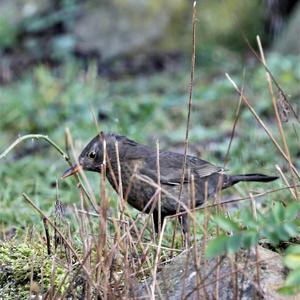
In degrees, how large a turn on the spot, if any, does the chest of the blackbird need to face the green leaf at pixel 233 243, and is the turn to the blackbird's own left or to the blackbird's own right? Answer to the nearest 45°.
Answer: approximately 90° to the blackbird's own left

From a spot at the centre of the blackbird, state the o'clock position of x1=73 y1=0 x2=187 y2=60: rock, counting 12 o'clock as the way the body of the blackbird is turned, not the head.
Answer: The rock is roughly at 3 o'clock from the blackbird.

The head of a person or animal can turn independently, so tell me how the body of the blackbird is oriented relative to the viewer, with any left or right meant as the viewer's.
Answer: facing to the left of the viewer

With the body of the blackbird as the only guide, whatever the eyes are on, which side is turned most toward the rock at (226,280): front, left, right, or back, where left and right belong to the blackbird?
left

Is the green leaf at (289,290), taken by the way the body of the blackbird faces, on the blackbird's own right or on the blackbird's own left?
on the blackbird's own left

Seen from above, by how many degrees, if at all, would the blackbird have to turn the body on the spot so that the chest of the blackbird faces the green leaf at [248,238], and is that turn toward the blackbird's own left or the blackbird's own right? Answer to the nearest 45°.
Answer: approximately 90° to the blackbird's own left
